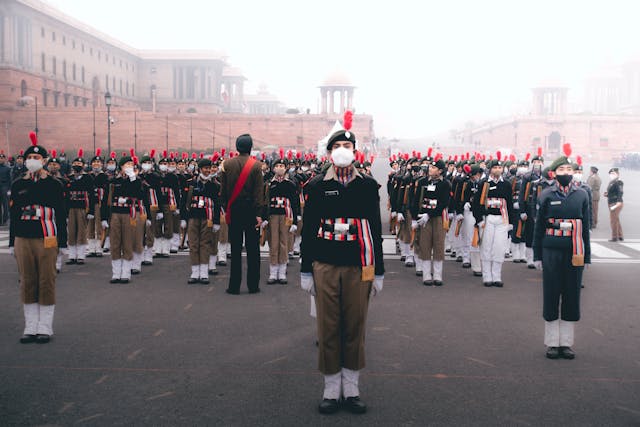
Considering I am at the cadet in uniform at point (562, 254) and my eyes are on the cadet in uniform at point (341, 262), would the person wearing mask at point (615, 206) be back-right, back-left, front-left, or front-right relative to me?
back-right

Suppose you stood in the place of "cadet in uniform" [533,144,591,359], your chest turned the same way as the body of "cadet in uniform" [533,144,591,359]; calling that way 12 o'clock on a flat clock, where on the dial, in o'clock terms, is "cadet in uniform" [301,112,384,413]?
"cadet in uniform" [301,112,384,413] is roughly at 1 o'clock from "cadet in uniform" [533,144,591,359].

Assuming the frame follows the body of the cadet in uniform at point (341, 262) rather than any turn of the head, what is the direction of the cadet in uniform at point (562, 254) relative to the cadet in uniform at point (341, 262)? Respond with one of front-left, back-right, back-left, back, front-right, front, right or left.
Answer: back-left

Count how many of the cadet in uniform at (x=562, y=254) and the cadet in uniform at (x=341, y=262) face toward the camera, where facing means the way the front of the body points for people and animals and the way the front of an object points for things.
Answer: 2

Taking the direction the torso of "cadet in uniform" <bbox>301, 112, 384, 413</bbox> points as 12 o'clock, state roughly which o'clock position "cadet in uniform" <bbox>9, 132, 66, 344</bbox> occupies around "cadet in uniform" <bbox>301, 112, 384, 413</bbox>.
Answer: "cadet in uniform" <bbox>9, 132, 66, 344</bbox> is roughly at 4 o'clock from "cadet in uniform" <bbox>301, 112, 384, 413</bbox>.

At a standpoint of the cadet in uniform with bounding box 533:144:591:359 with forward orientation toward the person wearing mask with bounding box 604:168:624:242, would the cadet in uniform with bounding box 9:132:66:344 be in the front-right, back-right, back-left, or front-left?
back-left

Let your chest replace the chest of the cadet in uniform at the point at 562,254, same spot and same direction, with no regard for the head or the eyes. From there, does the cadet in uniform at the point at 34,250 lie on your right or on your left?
on your right

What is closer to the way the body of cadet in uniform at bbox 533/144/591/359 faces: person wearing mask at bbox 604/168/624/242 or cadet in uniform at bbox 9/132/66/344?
the cadet in uniform

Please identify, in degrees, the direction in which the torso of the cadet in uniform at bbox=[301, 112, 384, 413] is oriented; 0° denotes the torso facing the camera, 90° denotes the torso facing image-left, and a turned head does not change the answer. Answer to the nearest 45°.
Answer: approximately 0°

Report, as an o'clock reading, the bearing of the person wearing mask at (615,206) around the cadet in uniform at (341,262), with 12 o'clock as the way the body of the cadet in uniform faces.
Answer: The person wearing mask is roughly at 7 o'clock from the cadet in uniform.

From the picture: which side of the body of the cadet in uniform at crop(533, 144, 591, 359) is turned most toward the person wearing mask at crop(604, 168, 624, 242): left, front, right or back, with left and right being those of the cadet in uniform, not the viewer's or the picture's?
back
